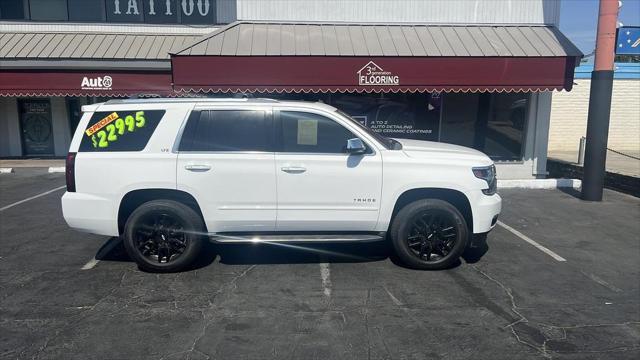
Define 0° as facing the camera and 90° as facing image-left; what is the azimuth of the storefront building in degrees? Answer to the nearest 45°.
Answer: approximately 0°

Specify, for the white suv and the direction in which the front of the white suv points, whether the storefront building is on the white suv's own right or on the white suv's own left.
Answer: on the white suv's own left

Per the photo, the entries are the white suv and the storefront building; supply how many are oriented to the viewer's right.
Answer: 1

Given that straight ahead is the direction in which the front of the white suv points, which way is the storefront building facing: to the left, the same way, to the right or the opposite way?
to the right

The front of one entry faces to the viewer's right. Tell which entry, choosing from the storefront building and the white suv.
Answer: the white suv

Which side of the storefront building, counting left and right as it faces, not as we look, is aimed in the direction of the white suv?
front

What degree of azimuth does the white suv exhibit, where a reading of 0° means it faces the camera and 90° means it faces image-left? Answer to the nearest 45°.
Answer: approximately 270°
